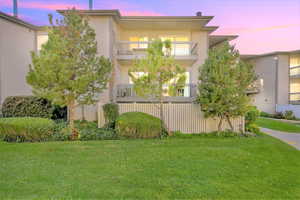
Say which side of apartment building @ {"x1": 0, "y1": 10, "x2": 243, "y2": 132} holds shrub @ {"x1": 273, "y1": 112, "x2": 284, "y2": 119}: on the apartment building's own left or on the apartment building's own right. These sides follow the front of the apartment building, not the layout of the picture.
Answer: on the apartment building's own left

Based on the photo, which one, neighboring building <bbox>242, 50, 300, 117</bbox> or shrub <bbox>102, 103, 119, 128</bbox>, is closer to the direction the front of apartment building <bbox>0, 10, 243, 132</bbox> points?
the shrub

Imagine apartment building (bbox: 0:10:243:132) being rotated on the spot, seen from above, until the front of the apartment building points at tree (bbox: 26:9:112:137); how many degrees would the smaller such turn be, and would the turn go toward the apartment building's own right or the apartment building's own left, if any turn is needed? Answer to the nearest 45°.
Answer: approximately 45° to the apartment building's own right

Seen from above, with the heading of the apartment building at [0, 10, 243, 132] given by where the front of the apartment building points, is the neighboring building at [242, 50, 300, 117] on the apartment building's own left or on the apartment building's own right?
on the apartment building's own left

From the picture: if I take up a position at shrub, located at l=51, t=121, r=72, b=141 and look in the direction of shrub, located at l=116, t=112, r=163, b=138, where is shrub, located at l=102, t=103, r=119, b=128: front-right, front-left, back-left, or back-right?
front-left

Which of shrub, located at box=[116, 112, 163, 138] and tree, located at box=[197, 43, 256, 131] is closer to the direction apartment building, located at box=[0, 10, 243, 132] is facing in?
the shrub

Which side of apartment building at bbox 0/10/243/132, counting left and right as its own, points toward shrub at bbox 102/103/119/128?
front

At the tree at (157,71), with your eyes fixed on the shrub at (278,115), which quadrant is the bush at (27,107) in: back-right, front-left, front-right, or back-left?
back-left

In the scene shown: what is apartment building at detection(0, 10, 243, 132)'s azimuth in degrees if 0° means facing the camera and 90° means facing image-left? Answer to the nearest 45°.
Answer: approximately 0°

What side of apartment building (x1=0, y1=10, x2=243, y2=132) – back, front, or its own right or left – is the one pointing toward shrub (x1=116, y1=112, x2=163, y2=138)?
front

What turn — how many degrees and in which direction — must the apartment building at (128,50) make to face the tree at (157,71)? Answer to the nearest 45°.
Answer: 0° — it already faces it

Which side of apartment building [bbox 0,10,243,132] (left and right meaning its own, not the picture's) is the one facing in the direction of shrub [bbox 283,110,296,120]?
left

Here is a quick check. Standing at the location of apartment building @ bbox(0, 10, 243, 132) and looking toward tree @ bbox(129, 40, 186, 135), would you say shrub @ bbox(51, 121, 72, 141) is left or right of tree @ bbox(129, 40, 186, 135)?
right

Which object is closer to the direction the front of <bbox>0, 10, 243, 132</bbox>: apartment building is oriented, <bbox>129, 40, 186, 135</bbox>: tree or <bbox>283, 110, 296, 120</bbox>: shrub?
the tree
